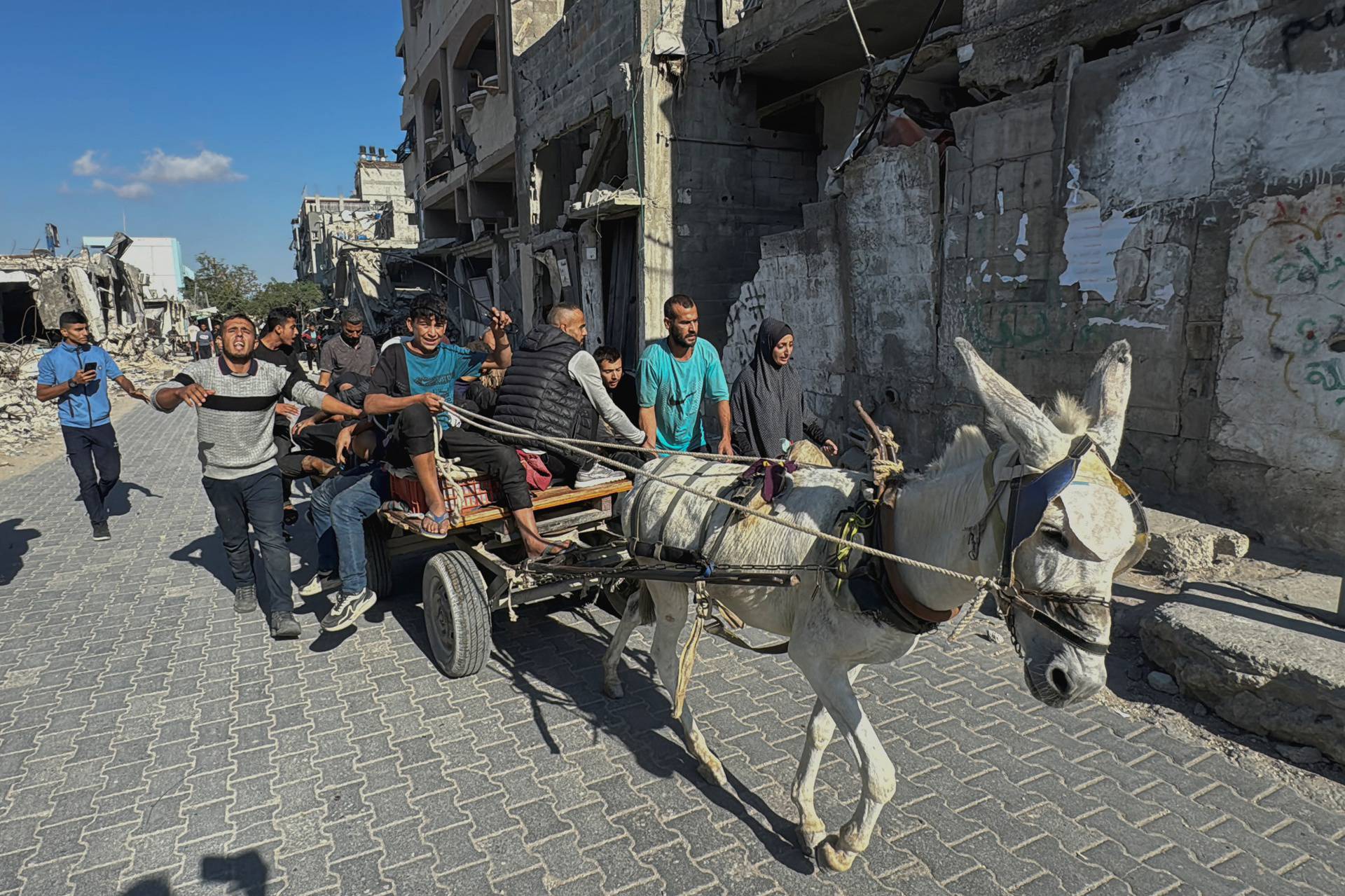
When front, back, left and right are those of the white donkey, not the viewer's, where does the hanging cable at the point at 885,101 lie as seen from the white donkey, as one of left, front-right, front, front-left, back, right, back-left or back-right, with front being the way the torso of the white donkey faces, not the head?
back-left

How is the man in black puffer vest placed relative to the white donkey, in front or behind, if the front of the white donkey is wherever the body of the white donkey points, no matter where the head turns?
behind

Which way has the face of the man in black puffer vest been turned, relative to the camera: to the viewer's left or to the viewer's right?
to the viewer's right

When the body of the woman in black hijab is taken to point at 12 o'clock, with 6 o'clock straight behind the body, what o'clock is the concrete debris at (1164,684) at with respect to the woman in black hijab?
The concrete debris is roughly at 11 o'clock from the woman in black hijab.

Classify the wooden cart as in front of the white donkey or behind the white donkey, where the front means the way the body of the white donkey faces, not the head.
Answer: behind

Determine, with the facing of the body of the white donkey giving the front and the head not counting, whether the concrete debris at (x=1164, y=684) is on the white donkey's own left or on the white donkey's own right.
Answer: on the white donkey's own left

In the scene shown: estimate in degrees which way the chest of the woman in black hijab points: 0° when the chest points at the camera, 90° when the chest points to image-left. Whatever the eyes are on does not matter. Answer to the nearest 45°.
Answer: approximately 315°

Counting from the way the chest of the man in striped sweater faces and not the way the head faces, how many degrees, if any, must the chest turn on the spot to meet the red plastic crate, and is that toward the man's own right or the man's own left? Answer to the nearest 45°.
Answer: approximately 45° to the man's own left

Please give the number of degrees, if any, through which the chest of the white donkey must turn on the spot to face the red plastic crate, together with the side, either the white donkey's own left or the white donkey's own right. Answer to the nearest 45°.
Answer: approximately 180°

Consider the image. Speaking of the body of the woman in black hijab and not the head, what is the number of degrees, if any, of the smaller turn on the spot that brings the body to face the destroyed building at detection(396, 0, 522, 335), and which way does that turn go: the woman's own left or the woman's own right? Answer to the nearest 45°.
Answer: approximately 180°
